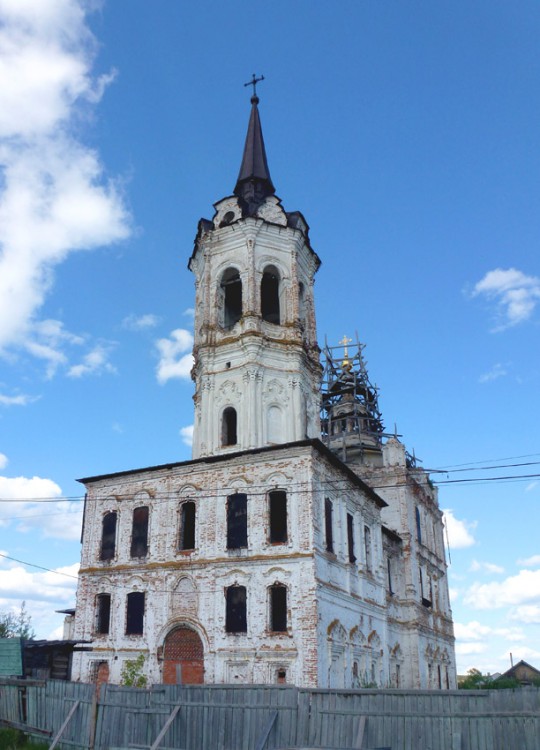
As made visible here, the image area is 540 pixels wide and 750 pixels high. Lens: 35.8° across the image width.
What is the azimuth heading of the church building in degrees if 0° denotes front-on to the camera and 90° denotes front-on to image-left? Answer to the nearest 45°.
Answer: approximately 45°
